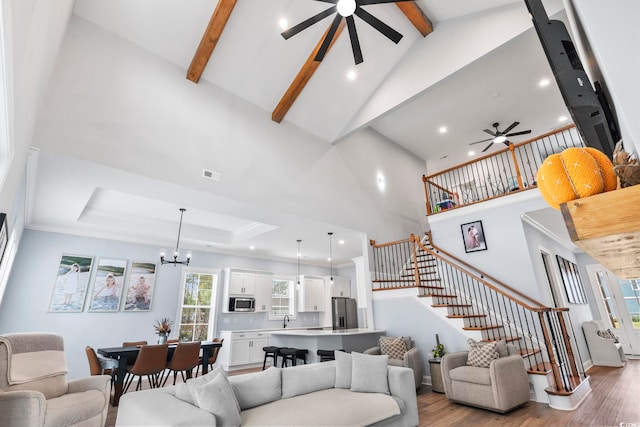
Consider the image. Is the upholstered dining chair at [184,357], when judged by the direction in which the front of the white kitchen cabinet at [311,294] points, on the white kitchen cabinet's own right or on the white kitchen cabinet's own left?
on the white kitchen cabinet's own right

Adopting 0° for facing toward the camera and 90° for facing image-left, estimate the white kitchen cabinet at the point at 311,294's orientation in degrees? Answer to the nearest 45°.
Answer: approximately 315°

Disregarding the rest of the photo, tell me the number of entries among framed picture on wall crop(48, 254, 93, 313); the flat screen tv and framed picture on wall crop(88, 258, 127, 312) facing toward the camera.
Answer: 2

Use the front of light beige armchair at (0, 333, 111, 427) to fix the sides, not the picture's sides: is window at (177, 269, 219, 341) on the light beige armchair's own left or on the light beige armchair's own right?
on the light beige armchair's own left

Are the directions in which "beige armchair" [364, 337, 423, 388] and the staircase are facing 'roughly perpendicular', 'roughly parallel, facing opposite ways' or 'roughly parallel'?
roughly perpendicular

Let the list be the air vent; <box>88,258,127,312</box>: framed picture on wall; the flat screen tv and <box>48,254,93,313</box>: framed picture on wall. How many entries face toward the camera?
3

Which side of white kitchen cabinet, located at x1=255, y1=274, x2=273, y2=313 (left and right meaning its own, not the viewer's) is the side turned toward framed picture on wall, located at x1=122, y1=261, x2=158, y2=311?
right

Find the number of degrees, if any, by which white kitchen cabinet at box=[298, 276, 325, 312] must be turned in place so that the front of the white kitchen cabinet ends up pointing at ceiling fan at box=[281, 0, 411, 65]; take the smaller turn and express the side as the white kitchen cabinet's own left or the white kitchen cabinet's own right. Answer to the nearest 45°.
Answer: approximately 45° to the white kitchen cabinet's own right

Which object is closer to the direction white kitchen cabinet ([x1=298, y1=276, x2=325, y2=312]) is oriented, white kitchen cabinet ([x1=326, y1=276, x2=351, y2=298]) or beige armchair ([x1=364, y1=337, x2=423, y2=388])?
the beige armchair
